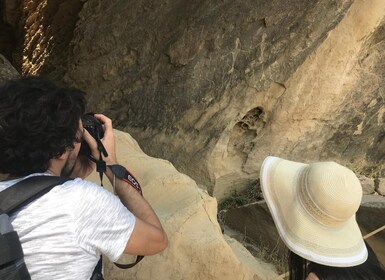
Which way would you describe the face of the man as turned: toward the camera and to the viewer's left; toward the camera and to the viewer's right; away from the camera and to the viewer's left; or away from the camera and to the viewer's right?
away from the camera and to the viewer's right

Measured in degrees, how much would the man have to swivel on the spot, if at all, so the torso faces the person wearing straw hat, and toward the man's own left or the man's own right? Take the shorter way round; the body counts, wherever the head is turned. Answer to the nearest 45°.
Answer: approximately 45° to the man's own right

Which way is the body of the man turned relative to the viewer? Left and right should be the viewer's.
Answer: facing away from the viewer and to the right of the viewer

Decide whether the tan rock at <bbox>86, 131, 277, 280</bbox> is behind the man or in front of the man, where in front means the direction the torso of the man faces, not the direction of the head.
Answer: in front
